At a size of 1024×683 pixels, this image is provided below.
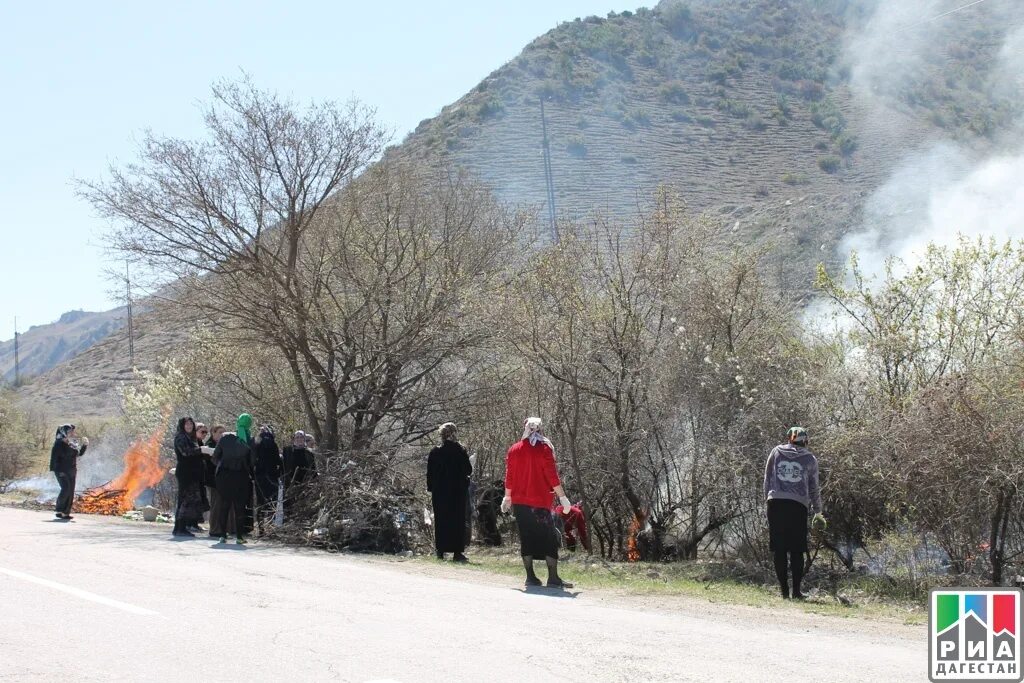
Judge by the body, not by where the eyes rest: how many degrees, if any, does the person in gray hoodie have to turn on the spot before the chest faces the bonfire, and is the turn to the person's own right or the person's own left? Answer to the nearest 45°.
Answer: approximately 45° to the person's own left

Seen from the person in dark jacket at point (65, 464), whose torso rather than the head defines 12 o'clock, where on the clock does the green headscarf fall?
The green headscarf is roughly at 2 o'clock from the person in dark jacket.

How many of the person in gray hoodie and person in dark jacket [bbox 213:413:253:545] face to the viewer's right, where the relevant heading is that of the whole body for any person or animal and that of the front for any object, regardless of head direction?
0

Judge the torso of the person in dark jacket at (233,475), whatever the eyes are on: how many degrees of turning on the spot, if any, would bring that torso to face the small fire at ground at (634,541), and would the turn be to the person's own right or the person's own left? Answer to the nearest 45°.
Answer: approximately 90° to the person's own right

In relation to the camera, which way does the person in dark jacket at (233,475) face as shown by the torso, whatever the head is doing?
away from the camera

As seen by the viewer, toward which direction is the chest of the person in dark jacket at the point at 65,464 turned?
to the viewer's right

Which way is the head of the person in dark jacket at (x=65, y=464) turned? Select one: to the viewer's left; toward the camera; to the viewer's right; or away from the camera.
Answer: to the viewer's right

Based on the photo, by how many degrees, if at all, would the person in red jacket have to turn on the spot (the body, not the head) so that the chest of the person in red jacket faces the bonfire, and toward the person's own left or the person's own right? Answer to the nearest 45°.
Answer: approximately 90° to the person's own left

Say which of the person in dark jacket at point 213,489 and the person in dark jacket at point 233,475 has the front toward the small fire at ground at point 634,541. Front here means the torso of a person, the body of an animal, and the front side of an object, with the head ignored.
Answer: the person in dark jacket at point 213,489

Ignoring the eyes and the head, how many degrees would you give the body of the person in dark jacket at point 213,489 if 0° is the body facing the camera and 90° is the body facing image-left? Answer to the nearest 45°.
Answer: approximately 270°

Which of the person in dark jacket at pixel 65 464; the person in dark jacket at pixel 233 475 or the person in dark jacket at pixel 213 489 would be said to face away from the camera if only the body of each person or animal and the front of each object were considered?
the person in dark jacket at pixel 233 475

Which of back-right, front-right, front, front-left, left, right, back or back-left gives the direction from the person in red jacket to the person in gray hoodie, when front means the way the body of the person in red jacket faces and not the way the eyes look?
front-right

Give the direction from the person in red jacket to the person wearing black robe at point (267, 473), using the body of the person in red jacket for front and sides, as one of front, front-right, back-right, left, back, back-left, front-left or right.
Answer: left
